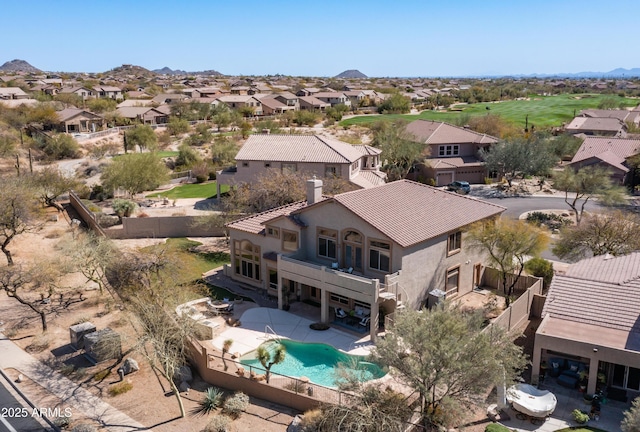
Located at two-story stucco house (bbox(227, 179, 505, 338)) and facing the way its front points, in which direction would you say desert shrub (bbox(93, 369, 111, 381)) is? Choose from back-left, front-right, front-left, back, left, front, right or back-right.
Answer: back

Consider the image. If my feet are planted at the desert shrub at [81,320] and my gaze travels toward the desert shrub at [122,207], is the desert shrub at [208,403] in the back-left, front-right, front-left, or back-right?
back-right

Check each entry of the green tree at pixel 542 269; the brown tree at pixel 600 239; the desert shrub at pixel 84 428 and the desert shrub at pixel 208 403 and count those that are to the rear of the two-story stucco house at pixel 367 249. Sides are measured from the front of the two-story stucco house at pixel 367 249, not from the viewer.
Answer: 2

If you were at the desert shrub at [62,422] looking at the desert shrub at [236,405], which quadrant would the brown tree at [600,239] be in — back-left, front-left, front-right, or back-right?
front-left

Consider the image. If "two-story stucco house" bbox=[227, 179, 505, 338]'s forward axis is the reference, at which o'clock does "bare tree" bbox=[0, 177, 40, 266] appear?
The bare tree is roughly at 8 o'clock from the two-story stucco house.

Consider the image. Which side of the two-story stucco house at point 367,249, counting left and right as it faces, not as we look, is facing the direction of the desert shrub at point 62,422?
back

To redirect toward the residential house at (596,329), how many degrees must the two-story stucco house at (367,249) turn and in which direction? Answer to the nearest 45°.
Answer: approximately 90° to its right

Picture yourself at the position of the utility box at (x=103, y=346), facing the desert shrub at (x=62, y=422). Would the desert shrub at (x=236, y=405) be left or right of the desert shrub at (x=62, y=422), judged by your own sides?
left

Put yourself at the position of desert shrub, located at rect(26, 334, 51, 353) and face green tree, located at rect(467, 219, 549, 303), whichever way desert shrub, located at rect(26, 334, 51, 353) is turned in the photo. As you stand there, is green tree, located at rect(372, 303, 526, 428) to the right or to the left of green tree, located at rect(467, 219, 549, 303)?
right

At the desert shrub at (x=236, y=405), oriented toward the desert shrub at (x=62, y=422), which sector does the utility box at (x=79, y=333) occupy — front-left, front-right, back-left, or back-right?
front-right

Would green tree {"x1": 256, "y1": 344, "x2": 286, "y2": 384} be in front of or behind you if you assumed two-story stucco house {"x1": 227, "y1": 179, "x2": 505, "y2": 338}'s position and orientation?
behind

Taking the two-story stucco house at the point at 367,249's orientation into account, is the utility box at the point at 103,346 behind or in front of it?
behind

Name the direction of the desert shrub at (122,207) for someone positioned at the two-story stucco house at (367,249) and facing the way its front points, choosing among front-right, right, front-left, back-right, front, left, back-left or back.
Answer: left

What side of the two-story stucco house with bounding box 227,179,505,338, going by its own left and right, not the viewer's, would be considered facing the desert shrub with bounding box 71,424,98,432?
back

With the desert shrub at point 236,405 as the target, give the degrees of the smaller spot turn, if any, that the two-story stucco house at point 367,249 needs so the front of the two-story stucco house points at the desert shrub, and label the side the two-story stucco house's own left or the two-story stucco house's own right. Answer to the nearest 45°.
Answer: approximately 180°

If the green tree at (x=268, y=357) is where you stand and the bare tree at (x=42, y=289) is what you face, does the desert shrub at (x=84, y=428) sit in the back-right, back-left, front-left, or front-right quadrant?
front-left

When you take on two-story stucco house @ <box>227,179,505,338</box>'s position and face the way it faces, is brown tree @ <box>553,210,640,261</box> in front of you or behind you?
in front

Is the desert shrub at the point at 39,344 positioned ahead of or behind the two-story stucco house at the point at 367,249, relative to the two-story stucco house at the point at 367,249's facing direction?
behind

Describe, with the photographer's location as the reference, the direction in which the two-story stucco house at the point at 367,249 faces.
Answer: facing away from the viewer and to the right of the viewer

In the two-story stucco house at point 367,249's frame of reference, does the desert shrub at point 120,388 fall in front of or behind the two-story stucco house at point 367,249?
behind

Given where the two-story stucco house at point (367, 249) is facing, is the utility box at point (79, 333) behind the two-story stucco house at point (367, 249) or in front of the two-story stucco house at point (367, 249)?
behind
